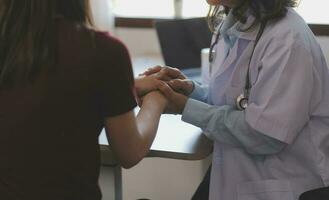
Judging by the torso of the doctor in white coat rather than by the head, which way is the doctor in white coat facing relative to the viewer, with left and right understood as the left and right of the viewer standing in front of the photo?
facing the viewer and to the left of the viewer

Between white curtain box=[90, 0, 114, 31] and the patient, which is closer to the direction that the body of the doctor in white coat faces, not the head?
the patient

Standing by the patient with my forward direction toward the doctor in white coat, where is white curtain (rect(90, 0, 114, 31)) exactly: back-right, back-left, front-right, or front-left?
front-left

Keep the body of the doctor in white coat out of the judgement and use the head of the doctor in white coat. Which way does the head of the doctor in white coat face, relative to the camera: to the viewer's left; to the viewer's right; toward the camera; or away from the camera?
to the viewer's left

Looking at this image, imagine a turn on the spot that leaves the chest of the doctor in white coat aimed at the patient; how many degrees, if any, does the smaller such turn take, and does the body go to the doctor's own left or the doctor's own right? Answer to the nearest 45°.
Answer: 0° — they already face them

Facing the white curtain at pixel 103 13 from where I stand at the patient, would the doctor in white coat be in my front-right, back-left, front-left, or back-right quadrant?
front-right
